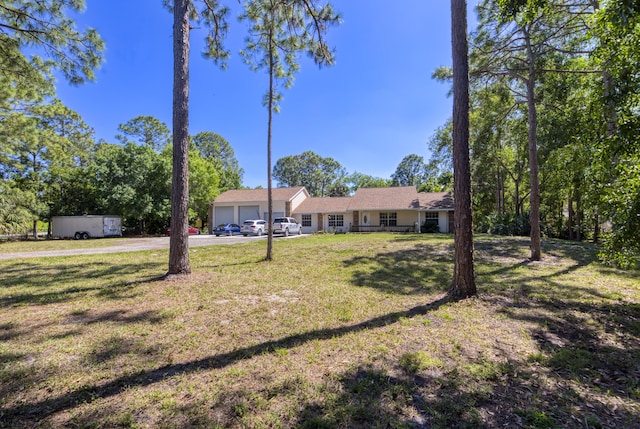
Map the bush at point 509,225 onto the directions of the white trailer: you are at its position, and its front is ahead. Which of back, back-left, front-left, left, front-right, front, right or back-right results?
back

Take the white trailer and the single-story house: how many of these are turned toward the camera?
1

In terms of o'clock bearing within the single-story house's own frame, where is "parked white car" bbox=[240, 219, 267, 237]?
The parked white car is roughly at 2 o'clock from the single-story house.

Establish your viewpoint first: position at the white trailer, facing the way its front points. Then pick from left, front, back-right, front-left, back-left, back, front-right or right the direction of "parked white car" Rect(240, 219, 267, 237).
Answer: back

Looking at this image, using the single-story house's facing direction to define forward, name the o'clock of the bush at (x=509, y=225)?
The bush is roughly at 10 o'clock from the single-story house.

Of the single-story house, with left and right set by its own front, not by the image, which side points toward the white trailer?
right

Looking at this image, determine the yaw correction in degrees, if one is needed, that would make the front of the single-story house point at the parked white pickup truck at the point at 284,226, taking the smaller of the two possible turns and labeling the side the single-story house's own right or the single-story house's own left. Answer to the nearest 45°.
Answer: approximately 45° to the single-story house's own right

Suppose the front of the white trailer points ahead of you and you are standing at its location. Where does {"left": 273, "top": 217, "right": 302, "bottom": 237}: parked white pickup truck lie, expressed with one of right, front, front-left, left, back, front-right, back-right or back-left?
back
